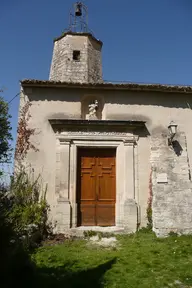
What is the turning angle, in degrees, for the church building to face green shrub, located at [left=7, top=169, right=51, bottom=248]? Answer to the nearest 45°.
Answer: approximately 90° to its right

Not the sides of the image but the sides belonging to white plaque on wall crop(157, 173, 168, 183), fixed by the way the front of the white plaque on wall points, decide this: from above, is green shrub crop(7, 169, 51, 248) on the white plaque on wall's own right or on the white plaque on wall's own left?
on the white plaque on wall's own right

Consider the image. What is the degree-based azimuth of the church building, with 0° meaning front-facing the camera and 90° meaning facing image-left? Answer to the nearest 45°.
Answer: approximately 0°
